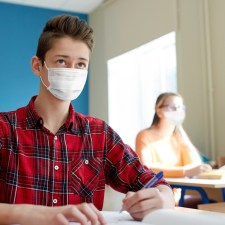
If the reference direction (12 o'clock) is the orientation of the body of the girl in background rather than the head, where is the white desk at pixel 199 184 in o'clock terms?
The white desk is roughly at 1 o'clock from the girl in background.

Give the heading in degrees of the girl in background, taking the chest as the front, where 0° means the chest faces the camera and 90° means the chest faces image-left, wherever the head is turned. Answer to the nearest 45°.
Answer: approximately 315°

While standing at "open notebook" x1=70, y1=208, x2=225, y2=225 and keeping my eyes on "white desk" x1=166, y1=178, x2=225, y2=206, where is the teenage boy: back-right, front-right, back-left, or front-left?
front-left

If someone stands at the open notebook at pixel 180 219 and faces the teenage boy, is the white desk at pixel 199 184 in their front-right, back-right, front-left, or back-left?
front-right

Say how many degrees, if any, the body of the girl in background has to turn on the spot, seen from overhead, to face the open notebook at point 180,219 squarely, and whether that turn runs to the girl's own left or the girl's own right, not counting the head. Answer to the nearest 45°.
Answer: approximately 45° to the girl's own right

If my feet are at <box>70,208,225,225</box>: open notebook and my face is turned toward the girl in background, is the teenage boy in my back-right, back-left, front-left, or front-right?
front-left

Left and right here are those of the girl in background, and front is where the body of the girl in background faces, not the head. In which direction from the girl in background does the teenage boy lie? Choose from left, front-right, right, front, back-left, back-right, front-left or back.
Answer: front-right
